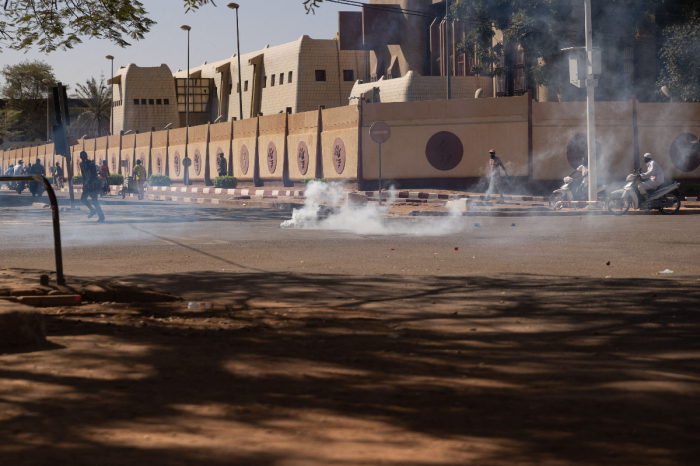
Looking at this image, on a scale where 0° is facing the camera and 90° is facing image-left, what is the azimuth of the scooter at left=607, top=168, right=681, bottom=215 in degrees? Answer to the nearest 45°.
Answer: approximately 90°

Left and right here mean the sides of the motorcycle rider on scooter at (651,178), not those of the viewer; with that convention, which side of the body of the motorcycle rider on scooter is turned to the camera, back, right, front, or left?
left

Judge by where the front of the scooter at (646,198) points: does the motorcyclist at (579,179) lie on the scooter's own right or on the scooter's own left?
on the scooter's own right

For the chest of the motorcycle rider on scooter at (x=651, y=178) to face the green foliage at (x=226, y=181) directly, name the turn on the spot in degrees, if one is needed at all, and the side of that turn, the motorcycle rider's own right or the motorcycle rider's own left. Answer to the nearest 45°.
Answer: approximately 45° to the motorcycle rider's own right

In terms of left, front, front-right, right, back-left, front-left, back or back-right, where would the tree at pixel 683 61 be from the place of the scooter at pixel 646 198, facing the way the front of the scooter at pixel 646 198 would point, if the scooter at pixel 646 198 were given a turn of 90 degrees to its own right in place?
front

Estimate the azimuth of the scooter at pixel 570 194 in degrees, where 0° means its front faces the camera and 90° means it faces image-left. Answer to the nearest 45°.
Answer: approximately 90°
